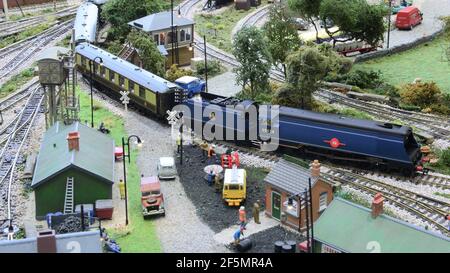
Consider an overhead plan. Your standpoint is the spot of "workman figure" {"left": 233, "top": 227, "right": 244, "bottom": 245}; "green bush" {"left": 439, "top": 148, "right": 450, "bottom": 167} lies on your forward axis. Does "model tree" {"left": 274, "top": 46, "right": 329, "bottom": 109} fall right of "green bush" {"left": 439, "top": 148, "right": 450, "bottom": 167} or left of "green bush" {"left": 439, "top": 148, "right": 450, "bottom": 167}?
left

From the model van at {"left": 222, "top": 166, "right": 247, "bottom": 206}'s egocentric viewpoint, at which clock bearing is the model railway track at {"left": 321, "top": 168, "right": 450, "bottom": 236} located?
The model railway track is roughly at 9 o'clock from the model van.

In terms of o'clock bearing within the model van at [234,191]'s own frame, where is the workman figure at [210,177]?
The workman figure is roughly at 5 o'clock from the model van.

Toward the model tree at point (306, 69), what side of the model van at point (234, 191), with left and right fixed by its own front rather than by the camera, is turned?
back

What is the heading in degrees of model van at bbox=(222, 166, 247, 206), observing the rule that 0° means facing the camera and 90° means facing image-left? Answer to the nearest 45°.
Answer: approximately 0°

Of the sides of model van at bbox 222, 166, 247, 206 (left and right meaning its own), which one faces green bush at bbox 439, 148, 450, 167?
left

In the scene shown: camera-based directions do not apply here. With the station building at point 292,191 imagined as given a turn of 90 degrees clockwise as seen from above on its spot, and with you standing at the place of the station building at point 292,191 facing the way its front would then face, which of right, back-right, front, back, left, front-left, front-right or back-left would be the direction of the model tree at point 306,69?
front-right

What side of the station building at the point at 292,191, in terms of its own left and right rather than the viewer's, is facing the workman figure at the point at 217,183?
right

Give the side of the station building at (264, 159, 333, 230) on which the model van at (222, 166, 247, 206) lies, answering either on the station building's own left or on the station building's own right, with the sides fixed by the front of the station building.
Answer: on the station building's own right

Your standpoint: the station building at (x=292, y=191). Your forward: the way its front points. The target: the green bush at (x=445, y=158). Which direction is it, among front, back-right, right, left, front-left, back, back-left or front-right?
back

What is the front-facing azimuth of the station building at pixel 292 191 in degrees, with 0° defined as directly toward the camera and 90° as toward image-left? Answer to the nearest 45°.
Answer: approximately 45°
